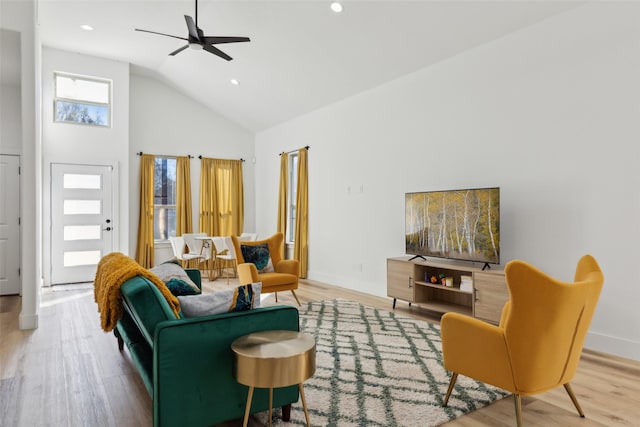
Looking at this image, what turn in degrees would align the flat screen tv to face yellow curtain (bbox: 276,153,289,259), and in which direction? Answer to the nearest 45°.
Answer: approximately 90° to its right

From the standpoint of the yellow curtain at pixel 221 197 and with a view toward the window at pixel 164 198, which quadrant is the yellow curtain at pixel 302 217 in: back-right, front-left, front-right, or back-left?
back-left

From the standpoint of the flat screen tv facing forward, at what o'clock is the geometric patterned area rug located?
The geometric patterned area rug is roughly at 11 o'clock from the flat screen tv.

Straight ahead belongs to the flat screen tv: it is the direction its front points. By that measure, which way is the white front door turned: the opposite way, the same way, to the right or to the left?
to the left

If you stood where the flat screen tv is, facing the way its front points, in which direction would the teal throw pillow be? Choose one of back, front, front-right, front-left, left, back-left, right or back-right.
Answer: front-right

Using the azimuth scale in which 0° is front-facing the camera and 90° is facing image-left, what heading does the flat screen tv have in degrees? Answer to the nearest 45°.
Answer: approximately 45°

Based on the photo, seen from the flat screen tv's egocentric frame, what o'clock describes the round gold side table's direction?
The round gold side table is roughly at 11 o'clock from the flat screen tv.

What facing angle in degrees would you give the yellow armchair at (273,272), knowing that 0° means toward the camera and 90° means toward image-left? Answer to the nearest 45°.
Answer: approximately 315°

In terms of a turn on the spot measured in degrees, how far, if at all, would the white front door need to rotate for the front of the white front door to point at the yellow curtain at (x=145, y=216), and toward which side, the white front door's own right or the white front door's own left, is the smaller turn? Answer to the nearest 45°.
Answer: approximately 90° to the white front door's own left
